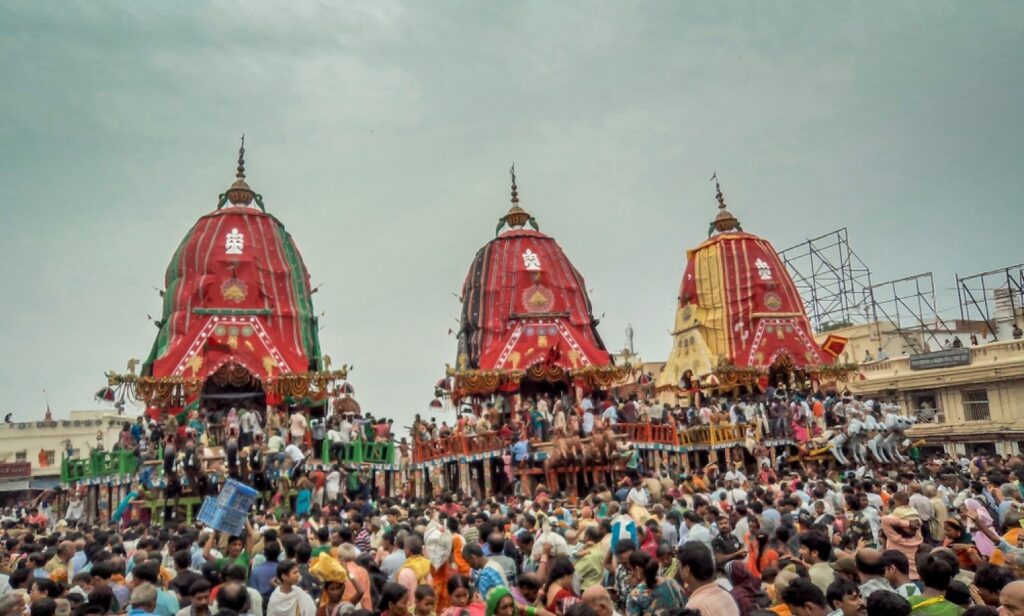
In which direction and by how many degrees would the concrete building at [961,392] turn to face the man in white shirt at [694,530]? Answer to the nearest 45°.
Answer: approximately 45° to its left

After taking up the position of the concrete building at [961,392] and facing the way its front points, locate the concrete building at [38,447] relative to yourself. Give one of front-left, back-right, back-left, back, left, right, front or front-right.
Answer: front-right

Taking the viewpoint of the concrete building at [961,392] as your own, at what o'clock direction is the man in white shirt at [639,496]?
The man in white shirt is roughly at 11 o'clock from the concrete building.

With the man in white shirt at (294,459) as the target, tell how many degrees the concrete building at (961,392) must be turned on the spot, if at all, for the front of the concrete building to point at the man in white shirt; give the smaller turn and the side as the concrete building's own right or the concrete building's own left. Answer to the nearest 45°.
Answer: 0° — it already faces them

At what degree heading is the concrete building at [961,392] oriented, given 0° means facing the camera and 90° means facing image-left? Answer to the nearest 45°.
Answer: approximately 45°
